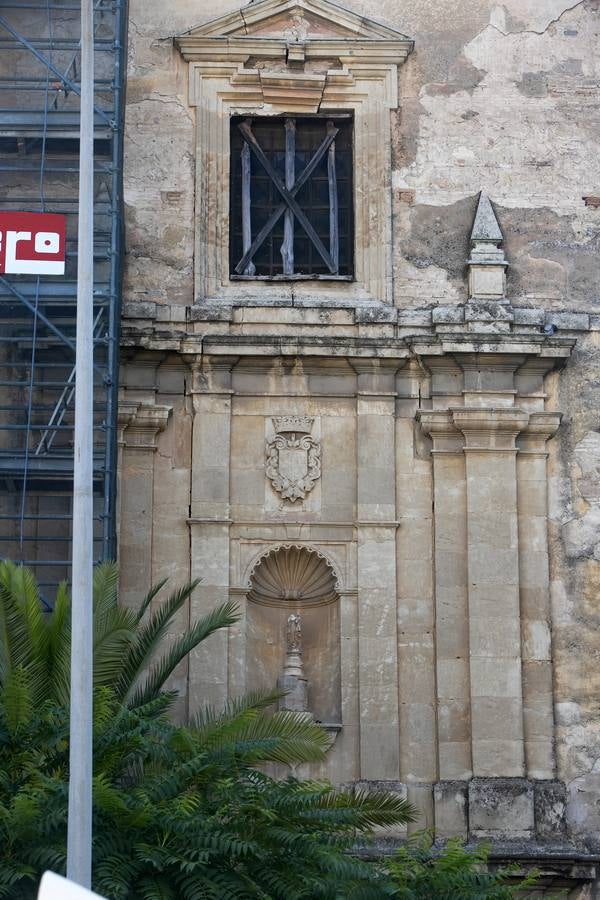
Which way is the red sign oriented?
toward the camera

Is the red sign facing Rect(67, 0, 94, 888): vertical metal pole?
yes
